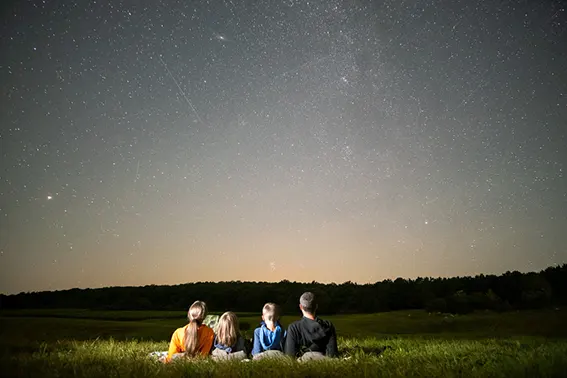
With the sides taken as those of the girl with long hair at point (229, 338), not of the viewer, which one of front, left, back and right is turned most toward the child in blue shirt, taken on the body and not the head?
right

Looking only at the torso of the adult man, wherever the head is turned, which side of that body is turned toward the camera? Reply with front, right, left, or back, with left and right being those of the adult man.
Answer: back

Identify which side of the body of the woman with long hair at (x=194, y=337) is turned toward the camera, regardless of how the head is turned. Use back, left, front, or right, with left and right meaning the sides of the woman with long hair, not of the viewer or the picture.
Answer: back

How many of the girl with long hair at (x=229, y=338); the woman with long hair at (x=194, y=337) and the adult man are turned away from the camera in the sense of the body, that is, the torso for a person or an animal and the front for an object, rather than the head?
3

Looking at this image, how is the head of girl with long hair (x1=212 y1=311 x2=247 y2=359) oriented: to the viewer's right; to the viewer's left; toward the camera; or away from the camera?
away from the camera

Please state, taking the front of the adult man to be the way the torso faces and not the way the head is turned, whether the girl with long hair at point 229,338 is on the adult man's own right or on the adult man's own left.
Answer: on the adult man's own left

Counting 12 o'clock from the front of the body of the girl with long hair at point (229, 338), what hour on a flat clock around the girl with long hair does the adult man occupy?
The adult man is roughly at 4 o'clock from the girl with long hair.

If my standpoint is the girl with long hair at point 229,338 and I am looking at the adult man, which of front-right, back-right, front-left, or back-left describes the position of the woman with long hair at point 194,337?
back-right

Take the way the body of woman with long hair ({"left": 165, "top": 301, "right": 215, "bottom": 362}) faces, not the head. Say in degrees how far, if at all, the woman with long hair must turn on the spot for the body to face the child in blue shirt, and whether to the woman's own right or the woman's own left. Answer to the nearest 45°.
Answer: approximately 90° to the woman's own right

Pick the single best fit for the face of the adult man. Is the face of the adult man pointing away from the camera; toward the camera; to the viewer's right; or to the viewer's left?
away from the camera

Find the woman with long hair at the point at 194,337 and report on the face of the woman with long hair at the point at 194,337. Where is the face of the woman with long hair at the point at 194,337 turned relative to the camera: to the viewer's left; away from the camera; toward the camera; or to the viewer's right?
away from the camera

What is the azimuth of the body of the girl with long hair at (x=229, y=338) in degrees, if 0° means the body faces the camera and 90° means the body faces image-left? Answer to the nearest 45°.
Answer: approximately 180°
